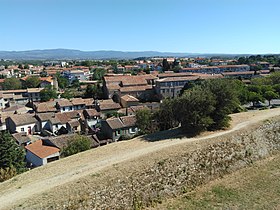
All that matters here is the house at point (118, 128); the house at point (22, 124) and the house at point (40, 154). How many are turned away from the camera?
0

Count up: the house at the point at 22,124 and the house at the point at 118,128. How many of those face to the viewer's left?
0

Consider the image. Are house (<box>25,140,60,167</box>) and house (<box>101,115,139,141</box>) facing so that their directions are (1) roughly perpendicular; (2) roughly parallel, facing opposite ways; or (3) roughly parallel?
roughly parallel

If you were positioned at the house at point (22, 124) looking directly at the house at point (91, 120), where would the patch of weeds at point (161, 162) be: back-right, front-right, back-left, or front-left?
front-right

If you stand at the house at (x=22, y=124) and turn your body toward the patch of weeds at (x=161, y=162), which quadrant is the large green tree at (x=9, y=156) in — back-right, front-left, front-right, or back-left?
front-right

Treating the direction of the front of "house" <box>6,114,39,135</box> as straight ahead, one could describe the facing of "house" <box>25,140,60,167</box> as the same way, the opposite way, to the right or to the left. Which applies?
the same way

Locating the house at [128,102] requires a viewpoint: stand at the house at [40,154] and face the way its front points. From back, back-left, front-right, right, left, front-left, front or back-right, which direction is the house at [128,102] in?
left

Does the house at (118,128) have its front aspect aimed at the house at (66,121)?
no

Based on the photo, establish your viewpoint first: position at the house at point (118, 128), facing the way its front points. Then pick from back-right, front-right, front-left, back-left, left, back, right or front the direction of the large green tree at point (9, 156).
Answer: right

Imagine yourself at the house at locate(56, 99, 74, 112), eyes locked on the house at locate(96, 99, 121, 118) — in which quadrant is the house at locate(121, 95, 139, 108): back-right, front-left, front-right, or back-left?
front-left

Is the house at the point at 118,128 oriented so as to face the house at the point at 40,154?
no

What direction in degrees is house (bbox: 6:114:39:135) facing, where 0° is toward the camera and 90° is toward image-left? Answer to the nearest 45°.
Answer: approximately 315°

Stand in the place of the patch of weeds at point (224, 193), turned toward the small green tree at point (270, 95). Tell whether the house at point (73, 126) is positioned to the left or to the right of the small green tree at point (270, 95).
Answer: left

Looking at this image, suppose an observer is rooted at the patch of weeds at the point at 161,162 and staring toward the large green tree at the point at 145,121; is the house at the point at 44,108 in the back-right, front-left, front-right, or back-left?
front-left
